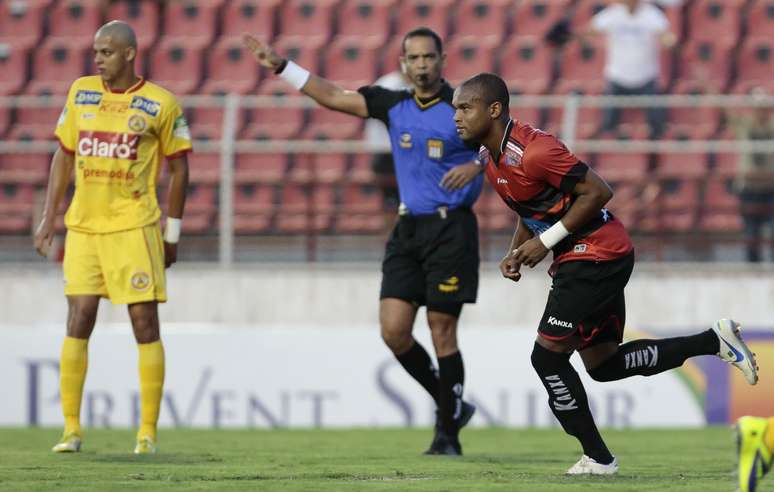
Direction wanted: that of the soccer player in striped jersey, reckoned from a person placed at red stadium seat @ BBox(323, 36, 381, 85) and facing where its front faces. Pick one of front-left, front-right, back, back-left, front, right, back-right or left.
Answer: front

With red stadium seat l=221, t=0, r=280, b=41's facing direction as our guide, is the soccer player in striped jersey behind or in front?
in front

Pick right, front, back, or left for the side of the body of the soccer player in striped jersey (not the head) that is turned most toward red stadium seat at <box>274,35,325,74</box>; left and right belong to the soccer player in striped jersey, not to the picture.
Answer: right

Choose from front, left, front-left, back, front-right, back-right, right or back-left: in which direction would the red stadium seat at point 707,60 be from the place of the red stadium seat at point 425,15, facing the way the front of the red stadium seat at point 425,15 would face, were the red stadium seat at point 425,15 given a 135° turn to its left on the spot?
front-right

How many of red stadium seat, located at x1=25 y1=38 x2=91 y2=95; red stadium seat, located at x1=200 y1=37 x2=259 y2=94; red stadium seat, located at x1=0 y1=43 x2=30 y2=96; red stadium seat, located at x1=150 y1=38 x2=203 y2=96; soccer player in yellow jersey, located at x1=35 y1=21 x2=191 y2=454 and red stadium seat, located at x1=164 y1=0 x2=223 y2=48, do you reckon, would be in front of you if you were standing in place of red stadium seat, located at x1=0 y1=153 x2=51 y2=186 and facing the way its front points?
1

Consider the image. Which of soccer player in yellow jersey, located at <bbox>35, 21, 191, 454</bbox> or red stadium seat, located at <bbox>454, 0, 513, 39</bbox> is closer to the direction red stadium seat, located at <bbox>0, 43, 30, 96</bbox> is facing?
the soccer player in yellow jersey

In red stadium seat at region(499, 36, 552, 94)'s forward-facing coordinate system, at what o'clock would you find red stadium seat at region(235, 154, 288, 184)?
red stadium seat at region(235, 154, 288, 184) is roughly at 2 o'clock from red stadium seat at region(499, 36, 552, 94).

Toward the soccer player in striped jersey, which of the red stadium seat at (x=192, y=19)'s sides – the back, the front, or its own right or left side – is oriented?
front

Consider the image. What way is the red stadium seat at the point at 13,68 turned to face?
toward the camera

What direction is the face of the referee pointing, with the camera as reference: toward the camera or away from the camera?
toward the camera

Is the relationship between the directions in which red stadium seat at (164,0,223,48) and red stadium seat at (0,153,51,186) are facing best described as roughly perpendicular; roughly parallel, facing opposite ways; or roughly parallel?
roughly parallel

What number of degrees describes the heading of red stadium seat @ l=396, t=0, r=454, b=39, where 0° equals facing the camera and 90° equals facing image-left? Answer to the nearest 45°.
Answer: approximately 0°

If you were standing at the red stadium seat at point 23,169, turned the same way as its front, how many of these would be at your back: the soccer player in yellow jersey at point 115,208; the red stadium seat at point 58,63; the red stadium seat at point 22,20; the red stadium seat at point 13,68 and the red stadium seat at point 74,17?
4

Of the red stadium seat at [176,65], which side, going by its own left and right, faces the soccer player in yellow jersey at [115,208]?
front

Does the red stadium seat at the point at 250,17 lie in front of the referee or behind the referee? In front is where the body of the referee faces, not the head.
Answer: behind

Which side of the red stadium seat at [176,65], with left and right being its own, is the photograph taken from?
front

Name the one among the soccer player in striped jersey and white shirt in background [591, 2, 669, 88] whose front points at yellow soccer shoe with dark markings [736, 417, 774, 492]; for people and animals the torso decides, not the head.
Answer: the white shirt in background

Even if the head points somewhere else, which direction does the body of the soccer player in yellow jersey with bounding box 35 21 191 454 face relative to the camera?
toward the camera
